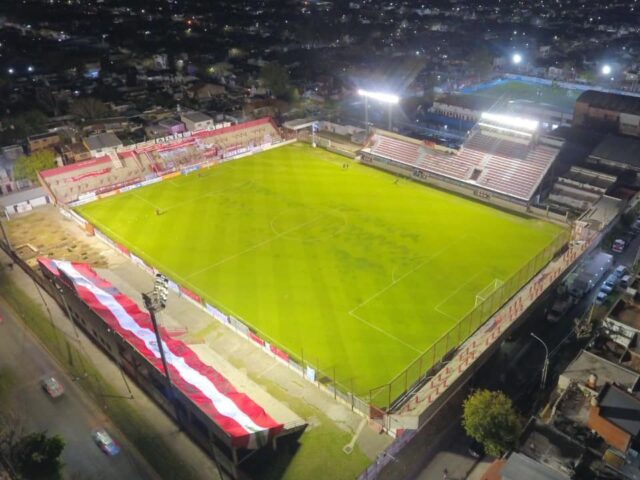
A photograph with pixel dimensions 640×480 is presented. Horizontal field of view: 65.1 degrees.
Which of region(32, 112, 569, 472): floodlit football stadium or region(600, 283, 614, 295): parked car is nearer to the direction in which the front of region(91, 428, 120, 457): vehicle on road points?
the floodlit football stadium

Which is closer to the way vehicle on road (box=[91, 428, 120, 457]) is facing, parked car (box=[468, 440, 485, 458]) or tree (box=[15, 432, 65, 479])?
the tree

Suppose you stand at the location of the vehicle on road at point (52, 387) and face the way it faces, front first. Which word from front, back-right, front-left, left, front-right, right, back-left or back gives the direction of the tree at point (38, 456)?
back-left

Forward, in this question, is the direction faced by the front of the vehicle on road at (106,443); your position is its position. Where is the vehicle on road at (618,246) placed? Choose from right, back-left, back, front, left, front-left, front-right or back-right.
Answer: right

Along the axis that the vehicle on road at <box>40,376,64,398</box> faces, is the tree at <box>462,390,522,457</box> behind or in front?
behind

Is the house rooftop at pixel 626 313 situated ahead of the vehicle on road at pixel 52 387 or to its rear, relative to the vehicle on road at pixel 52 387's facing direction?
to the rear
